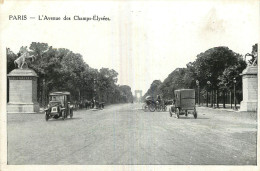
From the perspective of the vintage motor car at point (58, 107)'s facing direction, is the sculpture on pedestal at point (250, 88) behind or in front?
behind

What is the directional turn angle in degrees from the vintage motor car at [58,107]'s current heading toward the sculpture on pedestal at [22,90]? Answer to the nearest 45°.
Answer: approximately 90° to its right

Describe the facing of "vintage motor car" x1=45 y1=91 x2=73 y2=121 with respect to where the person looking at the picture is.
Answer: facing the viewer and to the left of the viewer

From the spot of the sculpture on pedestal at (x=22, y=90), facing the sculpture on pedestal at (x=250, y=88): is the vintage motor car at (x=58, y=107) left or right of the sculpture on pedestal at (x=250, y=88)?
right
